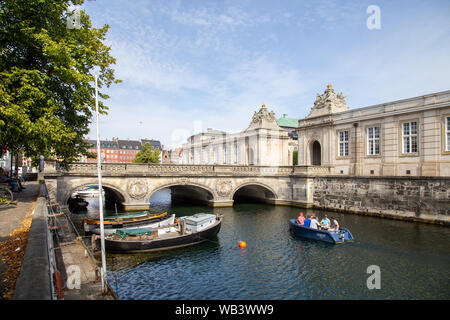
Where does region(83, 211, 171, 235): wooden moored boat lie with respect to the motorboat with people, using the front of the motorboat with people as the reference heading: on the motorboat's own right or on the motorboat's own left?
on the motorboat's own left

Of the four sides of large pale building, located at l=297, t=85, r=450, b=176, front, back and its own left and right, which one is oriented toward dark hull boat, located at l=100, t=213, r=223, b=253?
front

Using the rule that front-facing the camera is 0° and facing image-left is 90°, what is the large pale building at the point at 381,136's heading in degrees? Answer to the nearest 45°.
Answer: approximately 45°

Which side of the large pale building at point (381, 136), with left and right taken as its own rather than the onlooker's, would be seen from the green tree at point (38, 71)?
front
